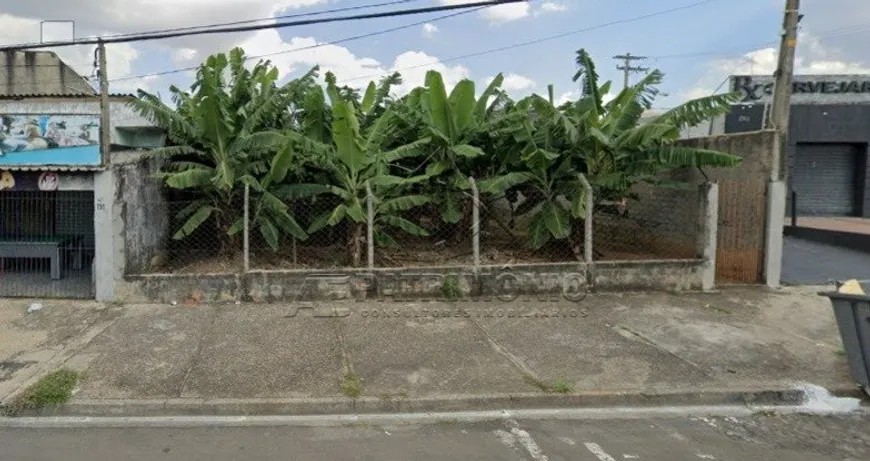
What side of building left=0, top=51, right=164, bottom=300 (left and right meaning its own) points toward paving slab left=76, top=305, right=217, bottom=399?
front

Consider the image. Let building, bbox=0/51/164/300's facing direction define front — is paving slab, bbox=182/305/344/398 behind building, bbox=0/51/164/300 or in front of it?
in front

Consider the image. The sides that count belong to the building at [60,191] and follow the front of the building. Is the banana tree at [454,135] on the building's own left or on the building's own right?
on the building's own left

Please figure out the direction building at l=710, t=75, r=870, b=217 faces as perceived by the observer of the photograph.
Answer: facing the viewer

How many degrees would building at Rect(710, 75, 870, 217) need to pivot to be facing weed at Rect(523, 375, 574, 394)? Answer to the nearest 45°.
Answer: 0° — it already faces it

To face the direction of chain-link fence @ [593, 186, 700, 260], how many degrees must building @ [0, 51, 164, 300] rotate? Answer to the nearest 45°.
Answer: approximately 90° to its left

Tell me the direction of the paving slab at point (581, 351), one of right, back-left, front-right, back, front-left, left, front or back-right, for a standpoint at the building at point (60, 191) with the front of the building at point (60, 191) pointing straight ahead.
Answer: front-left

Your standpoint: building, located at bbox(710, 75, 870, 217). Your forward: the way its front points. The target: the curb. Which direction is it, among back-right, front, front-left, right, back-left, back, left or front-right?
front

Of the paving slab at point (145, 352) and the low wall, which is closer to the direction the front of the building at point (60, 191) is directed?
the paving slab

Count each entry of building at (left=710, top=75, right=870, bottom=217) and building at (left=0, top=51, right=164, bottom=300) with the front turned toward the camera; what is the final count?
2

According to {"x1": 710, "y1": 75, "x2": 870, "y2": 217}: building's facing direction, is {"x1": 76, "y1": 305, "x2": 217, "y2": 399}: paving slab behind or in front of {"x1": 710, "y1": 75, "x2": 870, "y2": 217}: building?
in front

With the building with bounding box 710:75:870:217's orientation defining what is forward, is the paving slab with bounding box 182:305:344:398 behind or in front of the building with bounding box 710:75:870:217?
in front
